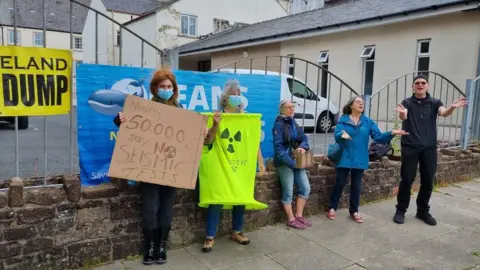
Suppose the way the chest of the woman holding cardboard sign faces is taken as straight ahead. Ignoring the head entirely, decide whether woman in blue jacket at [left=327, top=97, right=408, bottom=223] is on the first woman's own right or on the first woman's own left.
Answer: on the first woman's own left

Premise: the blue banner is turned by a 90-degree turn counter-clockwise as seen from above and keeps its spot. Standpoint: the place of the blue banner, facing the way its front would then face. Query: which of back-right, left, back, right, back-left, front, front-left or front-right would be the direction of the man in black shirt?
front

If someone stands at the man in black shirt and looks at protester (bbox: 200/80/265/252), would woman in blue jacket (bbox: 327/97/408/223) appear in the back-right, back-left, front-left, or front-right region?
front-right

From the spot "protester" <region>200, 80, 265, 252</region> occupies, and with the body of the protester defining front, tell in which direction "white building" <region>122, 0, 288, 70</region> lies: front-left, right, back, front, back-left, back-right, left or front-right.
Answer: back

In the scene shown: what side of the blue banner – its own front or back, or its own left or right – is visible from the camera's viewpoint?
front

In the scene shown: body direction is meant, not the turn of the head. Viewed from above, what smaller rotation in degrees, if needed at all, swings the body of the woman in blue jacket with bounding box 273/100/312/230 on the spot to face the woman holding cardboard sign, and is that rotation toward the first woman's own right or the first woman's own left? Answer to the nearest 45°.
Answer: approximately 90° to the first woman's own right

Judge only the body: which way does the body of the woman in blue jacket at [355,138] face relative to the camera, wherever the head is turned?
toward the camera

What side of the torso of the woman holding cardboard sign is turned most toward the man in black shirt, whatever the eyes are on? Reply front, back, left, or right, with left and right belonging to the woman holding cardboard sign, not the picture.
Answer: left

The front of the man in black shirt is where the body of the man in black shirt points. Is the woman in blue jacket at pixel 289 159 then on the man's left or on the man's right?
on the man's right

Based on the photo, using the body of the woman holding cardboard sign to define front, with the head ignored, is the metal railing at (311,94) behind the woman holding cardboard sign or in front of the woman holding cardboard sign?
behind

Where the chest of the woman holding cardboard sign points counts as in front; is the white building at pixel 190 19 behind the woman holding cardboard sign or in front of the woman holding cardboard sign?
behind

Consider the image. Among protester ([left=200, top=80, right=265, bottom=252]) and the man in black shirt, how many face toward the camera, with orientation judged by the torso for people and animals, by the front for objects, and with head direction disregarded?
2
